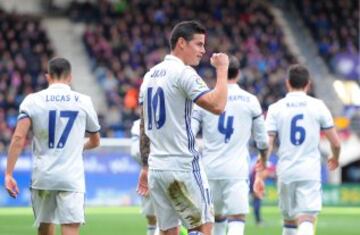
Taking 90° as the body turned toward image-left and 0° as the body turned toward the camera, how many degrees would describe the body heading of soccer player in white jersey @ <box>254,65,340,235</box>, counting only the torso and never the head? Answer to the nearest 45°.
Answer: approximately 180°

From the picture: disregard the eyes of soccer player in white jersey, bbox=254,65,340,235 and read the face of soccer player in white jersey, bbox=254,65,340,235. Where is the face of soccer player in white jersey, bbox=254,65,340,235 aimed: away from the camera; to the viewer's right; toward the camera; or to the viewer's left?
away from the camera

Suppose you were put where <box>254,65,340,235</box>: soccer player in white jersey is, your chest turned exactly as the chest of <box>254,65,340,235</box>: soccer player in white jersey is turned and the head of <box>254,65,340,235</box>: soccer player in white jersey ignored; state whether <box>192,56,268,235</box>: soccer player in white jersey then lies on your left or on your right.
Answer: on your left

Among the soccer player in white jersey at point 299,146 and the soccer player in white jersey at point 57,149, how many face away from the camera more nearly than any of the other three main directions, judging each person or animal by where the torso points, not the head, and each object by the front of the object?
2

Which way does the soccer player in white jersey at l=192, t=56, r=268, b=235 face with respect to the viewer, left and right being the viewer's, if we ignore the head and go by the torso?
facing away from the viewer

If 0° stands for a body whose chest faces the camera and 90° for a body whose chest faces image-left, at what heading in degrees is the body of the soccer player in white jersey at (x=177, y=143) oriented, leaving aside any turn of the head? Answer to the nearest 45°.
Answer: approximately 225°

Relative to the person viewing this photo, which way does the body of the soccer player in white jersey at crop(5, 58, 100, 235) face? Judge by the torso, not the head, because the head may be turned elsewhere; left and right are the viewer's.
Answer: facing away from the viewer

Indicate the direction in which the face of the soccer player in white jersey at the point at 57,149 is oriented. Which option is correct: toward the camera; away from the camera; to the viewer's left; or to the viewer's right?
away from the camera
